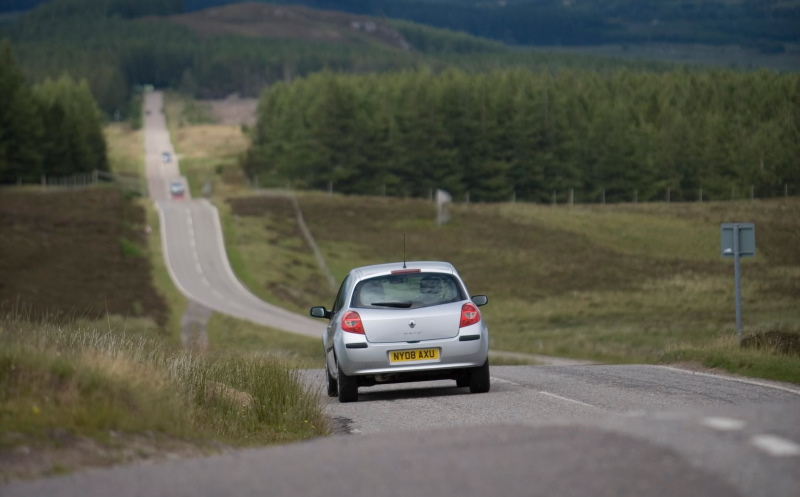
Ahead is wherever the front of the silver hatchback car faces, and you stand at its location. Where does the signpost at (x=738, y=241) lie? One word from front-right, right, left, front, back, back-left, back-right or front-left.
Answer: front-right

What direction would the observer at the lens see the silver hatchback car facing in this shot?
facing away from the viewer
